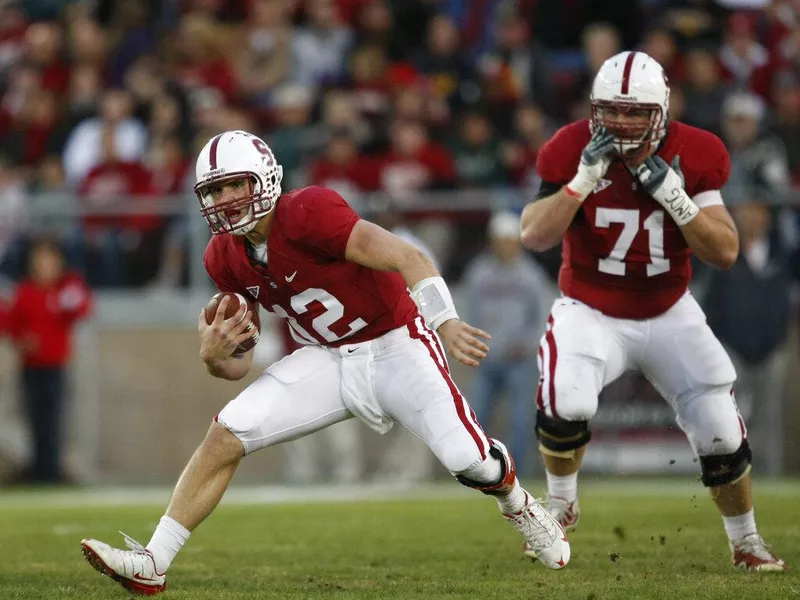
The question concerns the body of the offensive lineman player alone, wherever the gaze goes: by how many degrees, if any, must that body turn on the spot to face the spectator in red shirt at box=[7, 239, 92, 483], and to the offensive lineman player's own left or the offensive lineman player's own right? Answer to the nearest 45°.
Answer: approximately 135° to the offensive lineman player's own right

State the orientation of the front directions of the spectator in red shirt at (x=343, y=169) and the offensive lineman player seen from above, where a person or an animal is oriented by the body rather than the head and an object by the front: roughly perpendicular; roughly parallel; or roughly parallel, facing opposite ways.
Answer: roughly parallel

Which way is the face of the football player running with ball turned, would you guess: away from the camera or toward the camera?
toward the camera

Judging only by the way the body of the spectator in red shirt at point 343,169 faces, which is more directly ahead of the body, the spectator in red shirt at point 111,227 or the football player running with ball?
the football player running with ball

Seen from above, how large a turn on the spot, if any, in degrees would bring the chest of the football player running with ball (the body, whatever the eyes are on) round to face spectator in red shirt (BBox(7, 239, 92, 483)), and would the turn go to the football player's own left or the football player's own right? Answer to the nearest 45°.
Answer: approximately 135° to the football player's own right

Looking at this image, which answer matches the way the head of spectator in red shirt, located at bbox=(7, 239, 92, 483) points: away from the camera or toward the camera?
toward the camera

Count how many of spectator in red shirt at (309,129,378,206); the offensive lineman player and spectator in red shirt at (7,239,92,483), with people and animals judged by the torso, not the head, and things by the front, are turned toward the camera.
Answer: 3

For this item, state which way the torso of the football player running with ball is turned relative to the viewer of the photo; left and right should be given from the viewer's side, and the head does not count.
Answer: facing the viewer and to the left of the viewer

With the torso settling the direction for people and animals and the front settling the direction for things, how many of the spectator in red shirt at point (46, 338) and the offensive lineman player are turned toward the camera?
2

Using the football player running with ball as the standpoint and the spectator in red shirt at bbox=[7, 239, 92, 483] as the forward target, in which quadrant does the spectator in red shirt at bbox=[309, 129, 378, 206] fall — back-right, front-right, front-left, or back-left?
front-right

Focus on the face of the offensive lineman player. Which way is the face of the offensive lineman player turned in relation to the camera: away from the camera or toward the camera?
toward the camera

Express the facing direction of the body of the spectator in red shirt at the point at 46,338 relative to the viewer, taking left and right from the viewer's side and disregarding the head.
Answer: facing the viewer

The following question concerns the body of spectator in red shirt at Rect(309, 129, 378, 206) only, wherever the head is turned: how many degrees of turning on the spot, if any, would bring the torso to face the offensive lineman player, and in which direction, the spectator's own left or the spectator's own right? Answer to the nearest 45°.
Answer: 0° — they already face them

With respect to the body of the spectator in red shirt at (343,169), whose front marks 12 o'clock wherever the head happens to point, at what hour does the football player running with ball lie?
The football player running with ball is roughly at 12 o'clock from the spectator in red shirt.
